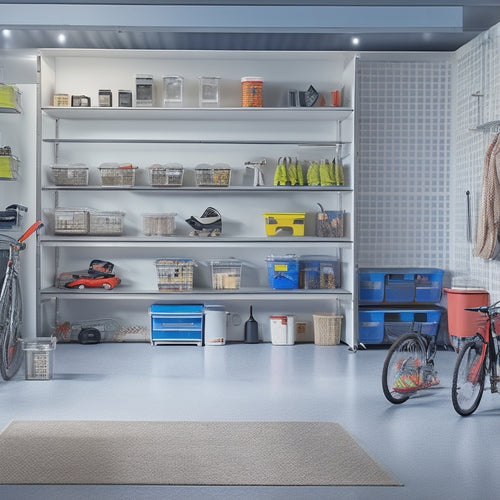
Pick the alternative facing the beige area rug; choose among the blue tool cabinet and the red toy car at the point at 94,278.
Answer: the blue tool cabinet

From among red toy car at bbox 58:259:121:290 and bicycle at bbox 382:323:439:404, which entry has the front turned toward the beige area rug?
the bicycle

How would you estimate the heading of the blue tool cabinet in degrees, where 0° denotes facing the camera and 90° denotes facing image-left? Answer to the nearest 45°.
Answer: approximately 0°

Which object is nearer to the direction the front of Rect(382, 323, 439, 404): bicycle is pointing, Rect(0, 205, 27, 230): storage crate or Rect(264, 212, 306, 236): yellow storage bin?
the storage crate

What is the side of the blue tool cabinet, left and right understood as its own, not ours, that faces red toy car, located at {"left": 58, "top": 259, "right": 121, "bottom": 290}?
right

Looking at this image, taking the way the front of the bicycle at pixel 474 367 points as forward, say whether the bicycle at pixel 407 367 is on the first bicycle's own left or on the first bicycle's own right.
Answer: on the first bicycle's own right
